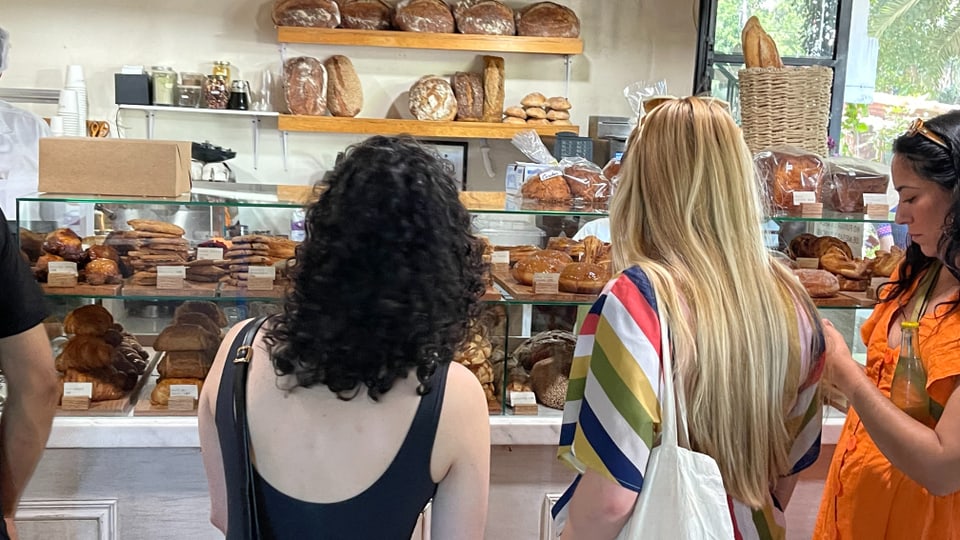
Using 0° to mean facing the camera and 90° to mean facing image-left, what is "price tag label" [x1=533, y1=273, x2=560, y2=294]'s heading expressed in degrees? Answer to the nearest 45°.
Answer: approximately 0°

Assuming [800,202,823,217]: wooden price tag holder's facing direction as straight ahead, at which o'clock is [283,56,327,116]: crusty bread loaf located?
The crusty bread loaf is roughly at 4 o'clock from the wooden price tag holder.

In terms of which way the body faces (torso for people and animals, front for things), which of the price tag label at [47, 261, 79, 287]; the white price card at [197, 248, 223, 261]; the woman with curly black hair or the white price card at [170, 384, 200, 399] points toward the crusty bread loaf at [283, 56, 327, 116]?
the woman with curly black hair

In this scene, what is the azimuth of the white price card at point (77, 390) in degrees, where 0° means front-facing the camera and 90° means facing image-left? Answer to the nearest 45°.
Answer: approximately 0°

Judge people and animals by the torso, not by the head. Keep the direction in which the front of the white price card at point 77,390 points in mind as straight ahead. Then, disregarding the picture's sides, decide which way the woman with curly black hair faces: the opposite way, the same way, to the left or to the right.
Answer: the opposite way

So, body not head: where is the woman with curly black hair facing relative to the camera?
away from the camera

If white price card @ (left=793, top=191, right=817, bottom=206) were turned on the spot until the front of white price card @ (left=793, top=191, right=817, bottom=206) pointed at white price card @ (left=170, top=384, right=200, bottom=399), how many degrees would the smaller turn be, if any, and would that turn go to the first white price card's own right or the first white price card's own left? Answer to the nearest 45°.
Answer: approximately 45° to the first white price card's own right

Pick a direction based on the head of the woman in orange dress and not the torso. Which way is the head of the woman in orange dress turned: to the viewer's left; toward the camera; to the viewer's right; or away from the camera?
to the viewer's left
